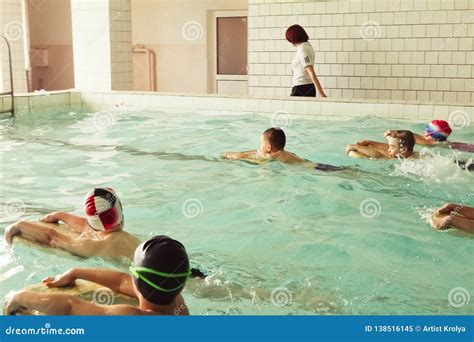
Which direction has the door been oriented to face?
toward the camera

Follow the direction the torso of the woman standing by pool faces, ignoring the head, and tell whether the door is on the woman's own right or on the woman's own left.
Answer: on the woman's own right

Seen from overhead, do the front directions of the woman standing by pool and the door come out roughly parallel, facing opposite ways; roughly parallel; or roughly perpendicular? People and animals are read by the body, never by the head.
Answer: roughly perpendicular

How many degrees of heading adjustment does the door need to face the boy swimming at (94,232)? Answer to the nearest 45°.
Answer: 0° — it already faces them

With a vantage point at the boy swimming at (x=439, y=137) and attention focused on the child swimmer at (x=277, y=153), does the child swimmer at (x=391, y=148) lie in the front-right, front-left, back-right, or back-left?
front-left

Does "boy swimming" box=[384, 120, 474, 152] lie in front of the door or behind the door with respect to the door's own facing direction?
in front

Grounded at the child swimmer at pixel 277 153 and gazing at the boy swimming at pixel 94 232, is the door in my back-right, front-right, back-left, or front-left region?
back-right

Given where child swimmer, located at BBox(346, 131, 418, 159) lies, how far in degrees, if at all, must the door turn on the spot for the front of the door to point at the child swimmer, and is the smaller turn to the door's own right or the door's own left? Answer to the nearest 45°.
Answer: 0° — it already faces them

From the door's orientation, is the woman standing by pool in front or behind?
in front

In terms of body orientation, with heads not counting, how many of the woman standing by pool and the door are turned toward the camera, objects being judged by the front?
1
